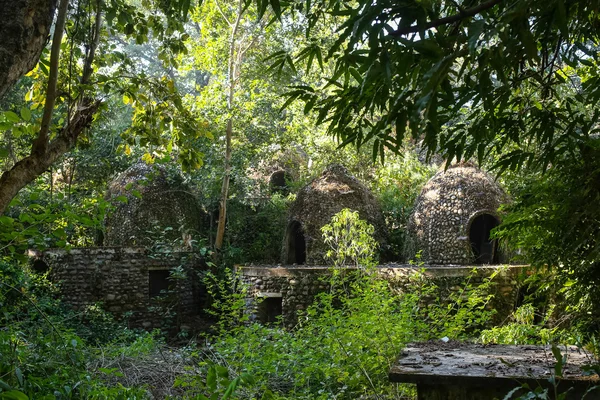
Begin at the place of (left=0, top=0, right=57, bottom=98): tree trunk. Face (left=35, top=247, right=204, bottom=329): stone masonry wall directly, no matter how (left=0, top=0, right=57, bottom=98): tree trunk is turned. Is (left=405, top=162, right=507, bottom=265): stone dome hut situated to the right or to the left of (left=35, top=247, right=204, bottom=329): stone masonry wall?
right

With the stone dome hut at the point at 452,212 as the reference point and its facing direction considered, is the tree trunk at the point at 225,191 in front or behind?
behind

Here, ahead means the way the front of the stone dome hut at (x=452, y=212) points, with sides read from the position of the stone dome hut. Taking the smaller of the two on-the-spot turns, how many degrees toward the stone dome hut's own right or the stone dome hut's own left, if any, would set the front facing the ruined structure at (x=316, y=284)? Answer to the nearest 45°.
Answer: approximately 90° to the stone dome hut's own right

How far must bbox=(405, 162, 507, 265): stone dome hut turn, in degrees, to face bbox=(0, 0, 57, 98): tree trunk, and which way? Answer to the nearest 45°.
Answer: approximately 45° to its right

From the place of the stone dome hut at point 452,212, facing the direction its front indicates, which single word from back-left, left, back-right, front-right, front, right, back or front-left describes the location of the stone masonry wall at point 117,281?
back-right

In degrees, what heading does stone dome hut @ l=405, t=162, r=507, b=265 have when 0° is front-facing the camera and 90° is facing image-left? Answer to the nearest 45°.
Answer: approximately 315°
